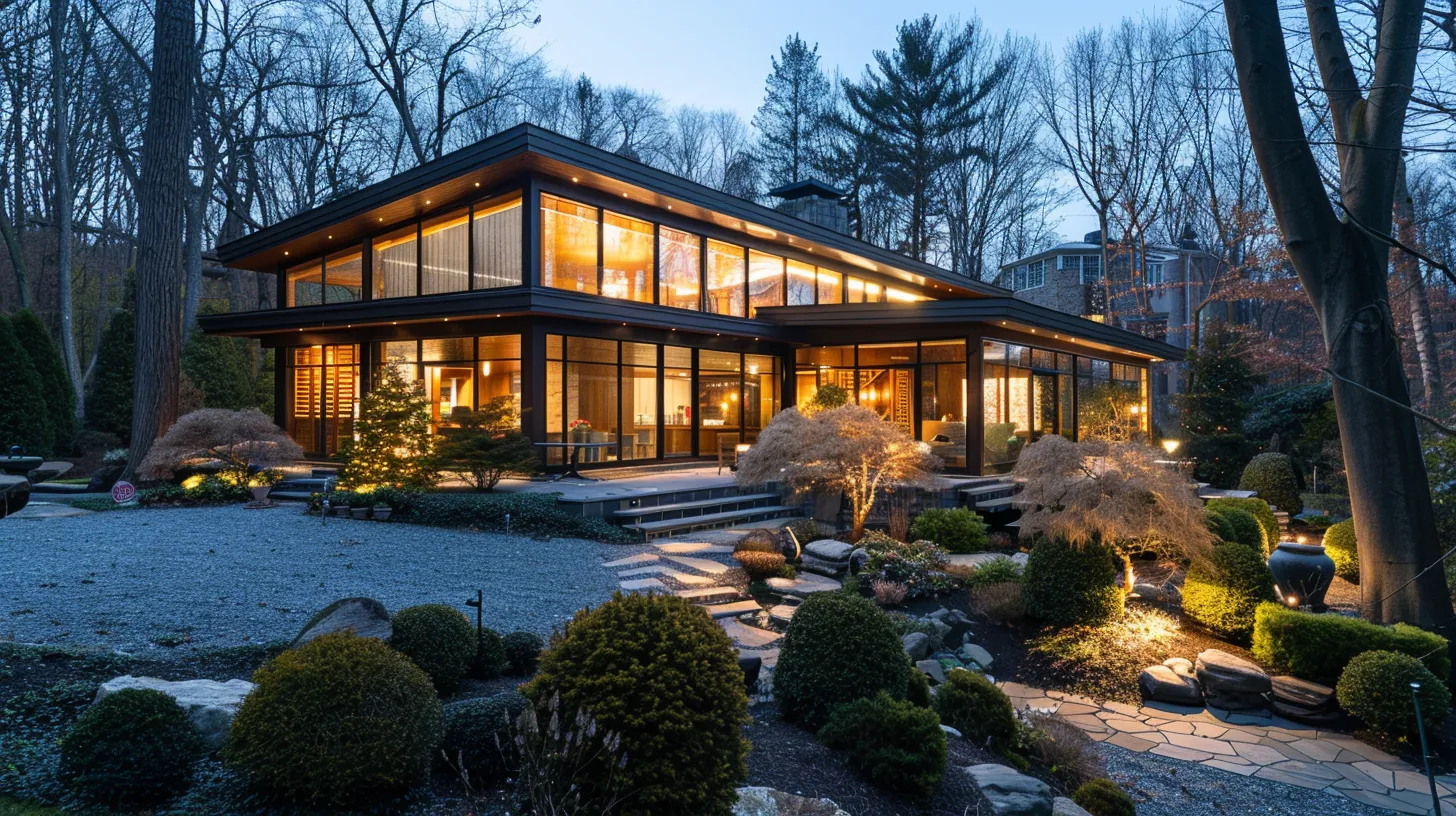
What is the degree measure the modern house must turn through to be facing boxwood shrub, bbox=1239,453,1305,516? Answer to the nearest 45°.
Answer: approximately 45° to its left

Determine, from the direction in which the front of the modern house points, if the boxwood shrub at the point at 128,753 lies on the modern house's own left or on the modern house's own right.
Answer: on the modern house's own right

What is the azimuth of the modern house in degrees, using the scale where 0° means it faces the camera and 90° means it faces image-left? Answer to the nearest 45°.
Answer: approximately 315°

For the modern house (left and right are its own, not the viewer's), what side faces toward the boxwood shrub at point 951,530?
front

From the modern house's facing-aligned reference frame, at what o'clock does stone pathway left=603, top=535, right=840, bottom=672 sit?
The stone pathway is roughly at 1 o'clock from the modern house.

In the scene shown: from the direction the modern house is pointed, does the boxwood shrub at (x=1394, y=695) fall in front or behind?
in front

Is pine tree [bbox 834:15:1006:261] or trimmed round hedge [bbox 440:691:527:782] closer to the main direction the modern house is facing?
the trimmed round hedge

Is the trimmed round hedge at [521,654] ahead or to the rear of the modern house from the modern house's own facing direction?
ahead

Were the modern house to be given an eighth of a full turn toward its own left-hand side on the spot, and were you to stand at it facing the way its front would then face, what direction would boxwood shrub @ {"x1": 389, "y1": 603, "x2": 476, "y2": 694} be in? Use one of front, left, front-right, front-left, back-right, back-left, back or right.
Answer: right

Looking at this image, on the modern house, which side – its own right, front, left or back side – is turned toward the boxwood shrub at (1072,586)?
front

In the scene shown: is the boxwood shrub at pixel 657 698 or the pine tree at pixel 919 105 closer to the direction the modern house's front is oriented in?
the boxwood shrub

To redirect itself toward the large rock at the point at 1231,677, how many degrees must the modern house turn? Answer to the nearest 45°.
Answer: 0° — it already faces it

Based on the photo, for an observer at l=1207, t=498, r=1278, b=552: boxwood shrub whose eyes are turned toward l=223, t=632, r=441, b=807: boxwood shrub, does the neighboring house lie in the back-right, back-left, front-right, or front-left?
back-right

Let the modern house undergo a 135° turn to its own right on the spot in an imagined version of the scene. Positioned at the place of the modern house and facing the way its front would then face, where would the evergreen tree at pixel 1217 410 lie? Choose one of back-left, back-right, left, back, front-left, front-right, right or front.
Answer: back
